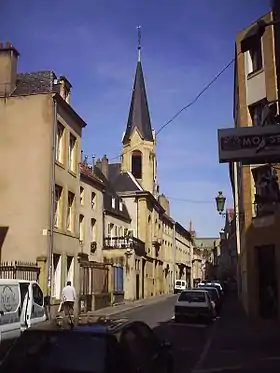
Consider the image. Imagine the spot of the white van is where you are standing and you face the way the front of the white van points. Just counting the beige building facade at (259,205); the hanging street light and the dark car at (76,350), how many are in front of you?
2

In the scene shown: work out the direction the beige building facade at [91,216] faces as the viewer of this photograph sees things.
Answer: facing the viewer and to the right of the viewer

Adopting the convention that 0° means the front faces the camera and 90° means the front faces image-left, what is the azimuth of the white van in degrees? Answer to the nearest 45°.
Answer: approximately 225°

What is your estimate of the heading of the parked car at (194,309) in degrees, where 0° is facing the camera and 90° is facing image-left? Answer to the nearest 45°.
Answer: approximately 180°

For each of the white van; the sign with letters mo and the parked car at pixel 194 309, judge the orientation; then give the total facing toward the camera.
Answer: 1

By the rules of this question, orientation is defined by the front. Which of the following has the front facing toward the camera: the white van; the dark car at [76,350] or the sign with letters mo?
the sign with letters mo

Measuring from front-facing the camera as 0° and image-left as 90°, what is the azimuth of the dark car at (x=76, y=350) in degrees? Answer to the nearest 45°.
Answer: approximately 225°

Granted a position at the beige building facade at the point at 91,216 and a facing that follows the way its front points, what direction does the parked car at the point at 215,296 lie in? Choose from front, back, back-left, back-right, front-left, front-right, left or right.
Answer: front

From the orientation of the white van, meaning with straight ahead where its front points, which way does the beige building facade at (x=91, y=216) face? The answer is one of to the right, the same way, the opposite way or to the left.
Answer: to the right

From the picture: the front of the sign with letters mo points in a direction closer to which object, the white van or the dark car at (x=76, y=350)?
the dark car

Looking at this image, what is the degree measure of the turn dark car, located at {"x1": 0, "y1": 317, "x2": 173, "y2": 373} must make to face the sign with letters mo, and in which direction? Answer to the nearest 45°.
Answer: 0° — it already faces it

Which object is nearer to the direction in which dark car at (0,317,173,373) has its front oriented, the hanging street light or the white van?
the hanging street light

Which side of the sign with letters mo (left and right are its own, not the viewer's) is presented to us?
front
